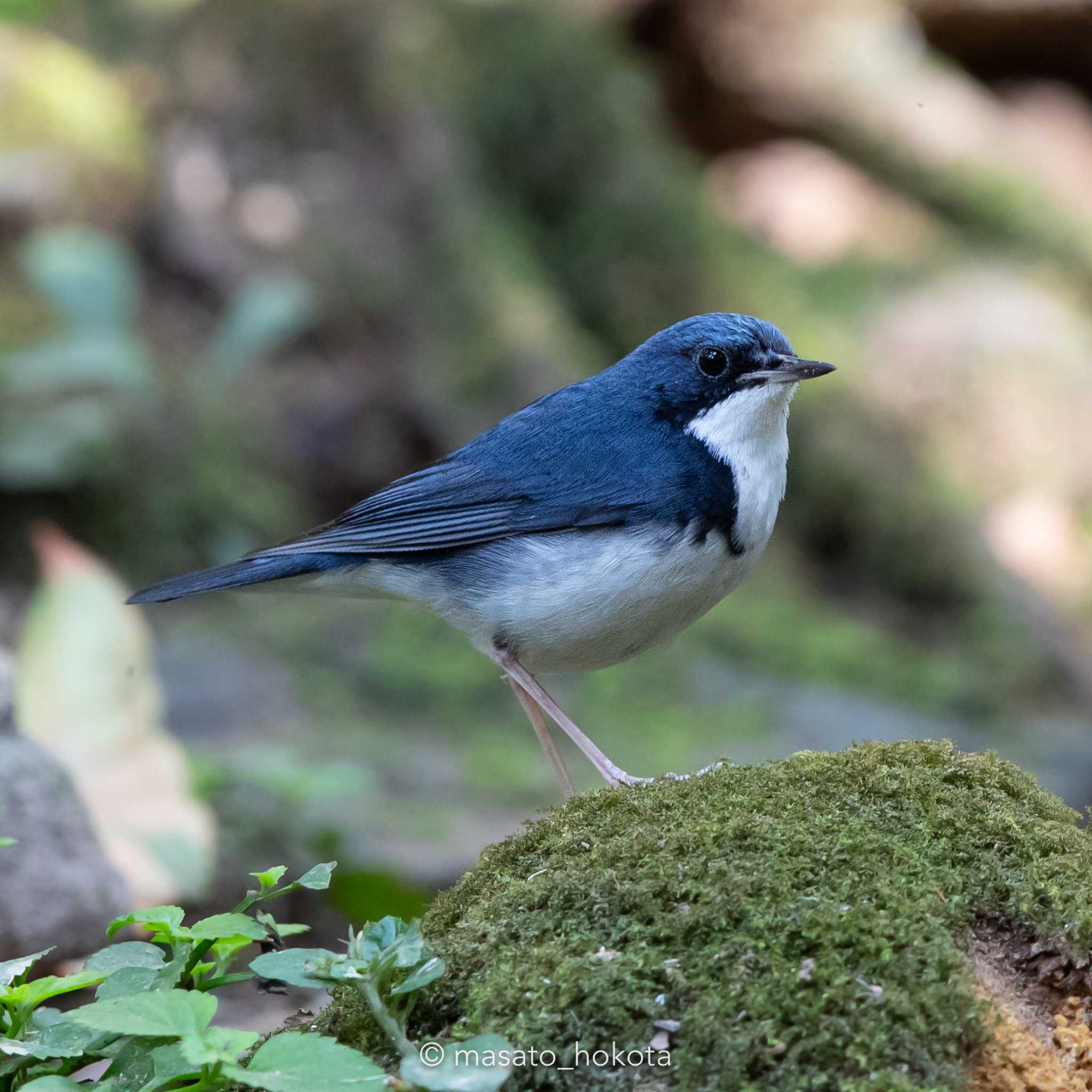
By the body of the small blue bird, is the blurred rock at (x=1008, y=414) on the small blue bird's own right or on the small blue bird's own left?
on the small blue bird's own left

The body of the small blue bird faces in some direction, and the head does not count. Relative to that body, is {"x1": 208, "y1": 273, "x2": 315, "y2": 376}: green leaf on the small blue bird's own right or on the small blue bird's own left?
on the small blue bird's own left

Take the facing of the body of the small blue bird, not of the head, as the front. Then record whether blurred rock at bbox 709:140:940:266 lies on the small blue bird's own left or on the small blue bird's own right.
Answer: on the small blue bird's own left

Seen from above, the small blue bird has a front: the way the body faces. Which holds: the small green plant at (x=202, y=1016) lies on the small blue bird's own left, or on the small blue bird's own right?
on the small blue bird's own right

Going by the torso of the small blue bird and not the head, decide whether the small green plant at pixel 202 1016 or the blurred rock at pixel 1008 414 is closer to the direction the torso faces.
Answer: the blurred rock

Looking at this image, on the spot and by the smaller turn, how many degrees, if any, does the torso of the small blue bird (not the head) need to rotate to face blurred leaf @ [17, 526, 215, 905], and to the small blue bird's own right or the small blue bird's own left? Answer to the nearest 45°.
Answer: approximately 135° to the small blue bird's own left

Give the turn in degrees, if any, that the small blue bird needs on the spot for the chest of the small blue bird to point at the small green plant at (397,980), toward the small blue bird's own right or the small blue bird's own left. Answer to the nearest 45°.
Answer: approximately 90° to the small blue bird's own right

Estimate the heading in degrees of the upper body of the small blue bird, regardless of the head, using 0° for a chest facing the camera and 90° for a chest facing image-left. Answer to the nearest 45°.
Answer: approximately 270°
